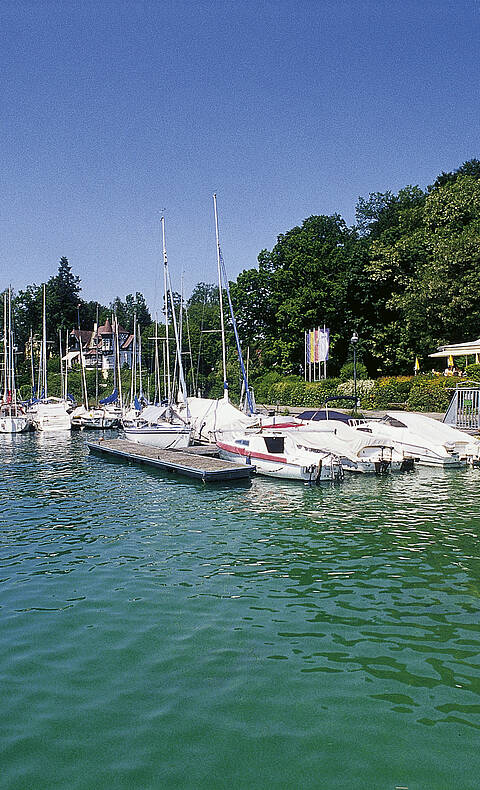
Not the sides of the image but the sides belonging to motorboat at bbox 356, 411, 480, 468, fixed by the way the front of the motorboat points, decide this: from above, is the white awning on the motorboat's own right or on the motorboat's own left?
on the motorboat's own right

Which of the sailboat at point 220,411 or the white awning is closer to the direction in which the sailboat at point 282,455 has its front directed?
the sailboat at point 220,411

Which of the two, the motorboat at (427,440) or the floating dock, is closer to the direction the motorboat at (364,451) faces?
the floating dock

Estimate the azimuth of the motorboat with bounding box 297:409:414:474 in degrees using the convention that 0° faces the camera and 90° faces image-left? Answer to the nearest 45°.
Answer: approximately 135°

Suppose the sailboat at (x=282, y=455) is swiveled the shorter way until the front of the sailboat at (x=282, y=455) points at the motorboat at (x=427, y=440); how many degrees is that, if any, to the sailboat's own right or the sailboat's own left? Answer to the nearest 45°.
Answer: approximately 90° to the sailboat's own right

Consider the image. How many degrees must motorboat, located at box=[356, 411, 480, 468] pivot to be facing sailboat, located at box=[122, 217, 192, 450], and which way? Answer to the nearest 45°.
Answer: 0° — it already faces it

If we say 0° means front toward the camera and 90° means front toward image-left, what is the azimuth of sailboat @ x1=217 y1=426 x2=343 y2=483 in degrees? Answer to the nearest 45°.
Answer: approximately 135°
